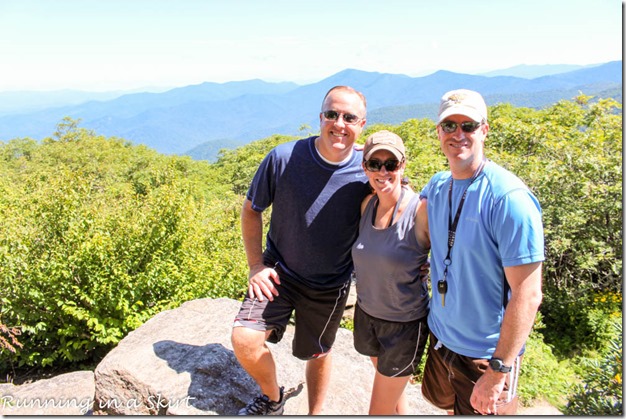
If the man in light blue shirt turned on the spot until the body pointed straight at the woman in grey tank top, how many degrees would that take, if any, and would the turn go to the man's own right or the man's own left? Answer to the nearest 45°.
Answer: approximately 90° to the man's own right

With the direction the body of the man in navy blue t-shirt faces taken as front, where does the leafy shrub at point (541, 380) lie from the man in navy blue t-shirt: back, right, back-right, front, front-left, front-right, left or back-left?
back-left

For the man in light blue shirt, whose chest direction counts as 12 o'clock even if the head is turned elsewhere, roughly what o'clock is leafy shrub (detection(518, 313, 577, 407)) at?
The leafy shrub is roughly at 5 o'clock from the man in light blue shirt.

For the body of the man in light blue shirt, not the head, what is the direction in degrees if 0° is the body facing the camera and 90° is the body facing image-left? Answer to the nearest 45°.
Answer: approximately 45°

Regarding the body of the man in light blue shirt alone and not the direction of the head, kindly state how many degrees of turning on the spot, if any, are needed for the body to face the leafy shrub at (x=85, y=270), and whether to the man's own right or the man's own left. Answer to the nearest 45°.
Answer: approximately 90° to the man's own right

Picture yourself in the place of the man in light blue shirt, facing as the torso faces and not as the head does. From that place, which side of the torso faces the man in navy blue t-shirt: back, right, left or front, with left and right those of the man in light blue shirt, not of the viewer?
right

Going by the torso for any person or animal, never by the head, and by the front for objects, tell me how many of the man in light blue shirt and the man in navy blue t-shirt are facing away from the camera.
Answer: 0

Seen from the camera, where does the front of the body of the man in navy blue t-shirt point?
toward the camera
